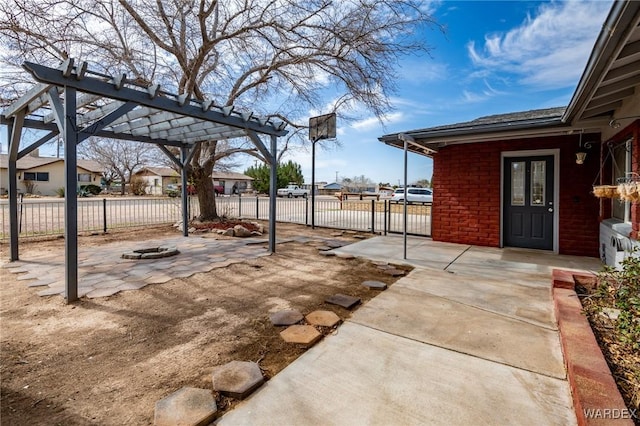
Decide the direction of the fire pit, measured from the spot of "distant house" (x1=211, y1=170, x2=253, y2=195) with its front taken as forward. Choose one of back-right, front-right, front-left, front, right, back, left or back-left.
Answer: front

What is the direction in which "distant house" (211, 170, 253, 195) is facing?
toward the camera

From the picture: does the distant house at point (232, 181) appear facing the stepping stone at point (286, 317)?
yes

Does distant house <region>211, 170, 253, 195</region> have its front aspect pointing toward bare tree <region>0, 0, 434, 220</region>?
yes

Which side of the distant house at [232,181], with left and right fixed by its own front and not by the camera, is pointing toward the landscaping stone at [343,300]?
front

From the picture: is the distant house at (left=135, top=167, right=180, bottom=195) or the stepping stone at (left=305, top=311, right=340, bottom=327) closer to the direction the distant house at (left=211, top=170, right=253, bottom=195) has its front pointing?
the stepping stone

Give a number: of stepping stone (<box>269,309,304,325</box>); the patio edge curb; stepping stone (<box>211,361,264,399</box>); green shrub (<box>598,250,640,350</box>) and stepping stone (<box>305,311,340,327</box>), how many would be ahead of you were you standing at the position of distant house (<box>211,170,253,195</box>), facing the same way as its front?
5

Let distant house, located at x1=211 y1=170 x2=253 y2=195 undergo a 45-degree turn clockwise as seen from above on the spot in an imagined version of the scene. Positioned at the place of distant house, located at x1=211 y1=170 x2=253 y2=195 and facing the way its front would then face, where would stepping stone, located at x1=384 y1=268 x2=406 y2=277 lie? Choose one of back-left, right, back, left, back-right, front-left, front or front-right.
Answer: front-left

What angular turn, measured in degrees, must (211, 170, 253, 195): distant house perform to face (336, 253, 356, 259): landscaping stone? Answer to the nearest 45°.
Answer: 0° — it already faces it

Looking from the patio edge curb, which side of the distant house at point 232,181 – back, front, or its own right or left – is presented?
front

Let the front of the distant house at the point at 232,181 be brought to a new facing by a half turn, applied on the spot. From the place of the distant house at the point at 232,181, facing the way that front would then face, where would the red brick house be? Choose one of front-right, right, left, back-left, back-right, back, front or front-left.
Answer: back

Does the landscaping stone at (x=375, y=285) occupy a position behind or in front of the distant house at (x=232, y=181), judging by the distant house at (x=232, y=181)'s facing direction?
in front

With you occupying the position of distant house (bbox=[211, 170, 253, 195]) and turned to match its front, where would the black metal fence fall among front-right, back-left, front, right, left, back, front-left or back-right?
front

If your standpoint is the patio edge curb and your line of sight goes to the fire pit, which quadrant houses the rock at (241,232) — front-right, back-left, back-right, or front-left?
front-right

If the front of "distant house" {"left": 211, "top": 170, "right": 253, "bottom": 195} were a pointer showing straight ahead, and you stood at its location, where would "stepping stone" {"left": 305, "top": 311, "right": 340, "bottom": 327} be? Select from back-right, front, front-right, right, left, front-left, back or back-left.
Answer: front

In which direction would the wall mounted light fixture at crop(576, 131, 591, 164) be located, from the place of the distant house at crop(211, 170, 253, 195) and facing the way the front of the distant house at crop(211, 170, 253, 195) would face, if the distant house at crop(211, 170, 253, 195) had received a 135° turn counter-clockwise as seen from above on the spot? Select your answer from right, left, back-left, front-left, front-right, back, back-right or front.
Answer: back-right

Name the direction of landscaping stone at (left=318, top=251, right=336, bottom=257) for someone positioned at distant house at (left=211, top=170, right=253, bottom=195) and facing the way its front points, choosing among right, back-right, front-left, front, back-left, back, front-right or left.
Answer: front
